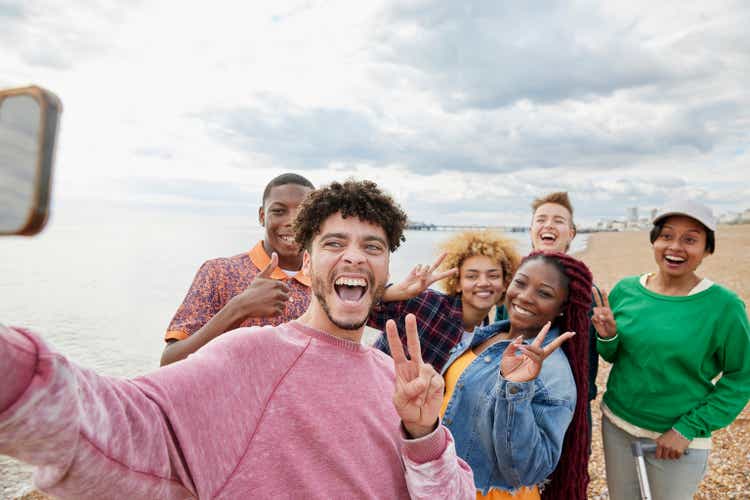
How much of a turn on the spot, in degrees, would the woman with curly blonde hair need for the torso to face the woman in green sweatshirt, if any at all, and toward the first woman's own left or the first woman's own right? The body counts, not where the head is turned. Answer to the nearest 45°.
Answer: approximately 90° to the first woman's own left

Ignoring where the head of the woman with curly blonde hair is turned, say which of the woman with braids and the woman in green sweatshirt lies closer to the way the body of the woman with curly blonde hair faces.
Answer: the woman with braids

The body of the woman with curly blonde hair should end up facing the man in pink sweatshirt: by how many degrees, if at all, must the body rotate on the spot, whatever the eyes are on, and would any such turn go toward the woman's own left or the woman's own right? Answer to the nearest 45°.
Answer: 0° — they already face them
